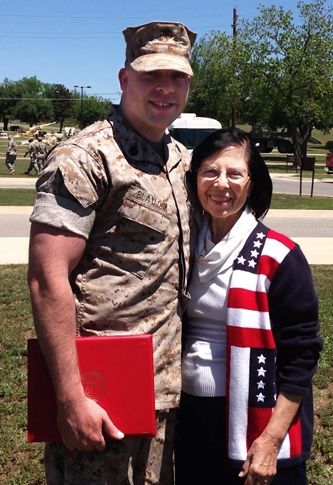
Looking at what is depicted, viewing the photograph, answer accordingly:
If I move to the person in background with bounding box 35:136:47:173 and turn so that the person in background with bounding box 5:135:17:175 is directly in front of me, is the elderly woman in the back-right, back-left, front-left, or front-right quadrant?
back-left

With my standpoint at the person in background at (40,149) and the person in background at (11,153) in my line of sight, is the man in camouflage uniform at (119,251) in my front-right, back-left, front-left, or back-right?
back-left

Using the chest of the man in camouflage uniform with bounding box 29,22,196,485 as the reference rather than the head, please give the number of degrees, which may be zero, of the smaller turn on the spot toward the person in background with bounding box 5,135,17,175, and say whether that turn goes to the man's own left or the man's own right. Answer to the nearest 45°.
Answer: approximately 135° to the man's own left

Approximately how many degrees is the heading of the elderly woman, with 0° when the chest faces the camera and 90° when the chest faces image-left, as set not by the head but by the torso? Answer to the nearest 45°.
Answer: approximately 45°

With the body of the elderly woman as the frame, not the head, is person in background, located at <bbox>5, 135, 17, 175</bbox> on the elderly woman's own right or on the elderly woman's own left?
on the elderly woman's own right

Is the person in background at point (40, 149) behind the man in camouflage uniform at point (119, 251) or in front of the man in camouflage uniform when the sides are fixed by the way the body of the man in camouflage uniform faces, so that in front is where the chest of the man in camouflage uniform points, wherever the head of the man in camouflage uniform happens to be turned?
behind

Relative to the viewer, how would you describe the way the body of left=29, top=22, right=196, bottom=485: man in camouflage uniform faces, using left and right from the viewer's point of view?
facing the viewer and to the right of the viewer

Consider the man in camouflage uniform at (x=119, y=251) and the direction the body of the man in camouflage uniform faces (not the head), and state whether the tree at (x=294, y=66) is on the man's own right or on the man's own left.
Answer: on the man's own left

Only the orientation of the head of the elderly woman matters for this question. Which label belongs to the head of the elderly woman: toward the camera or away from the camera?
toward the camera

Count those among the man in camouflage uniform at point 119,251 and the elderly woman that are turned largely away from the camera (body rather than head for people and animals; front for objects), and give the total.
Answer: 0

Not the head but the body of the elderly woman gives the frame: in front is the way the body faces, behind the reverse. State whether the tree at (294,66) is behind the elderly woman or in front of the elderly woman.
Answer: behind
